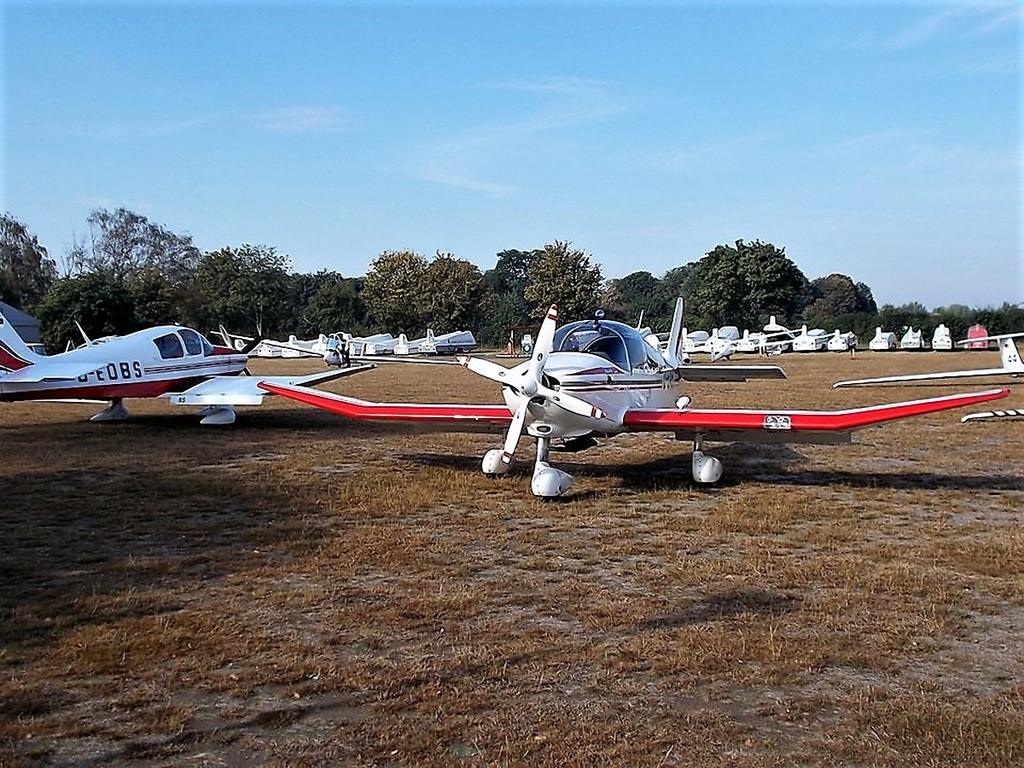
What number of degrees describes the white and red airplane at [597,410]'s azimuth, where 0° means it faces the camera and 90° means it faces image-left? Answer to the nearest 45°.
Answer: approximately 45°

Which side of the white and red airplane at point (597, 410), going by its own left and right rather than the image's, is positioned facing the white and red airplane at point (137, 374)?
right
